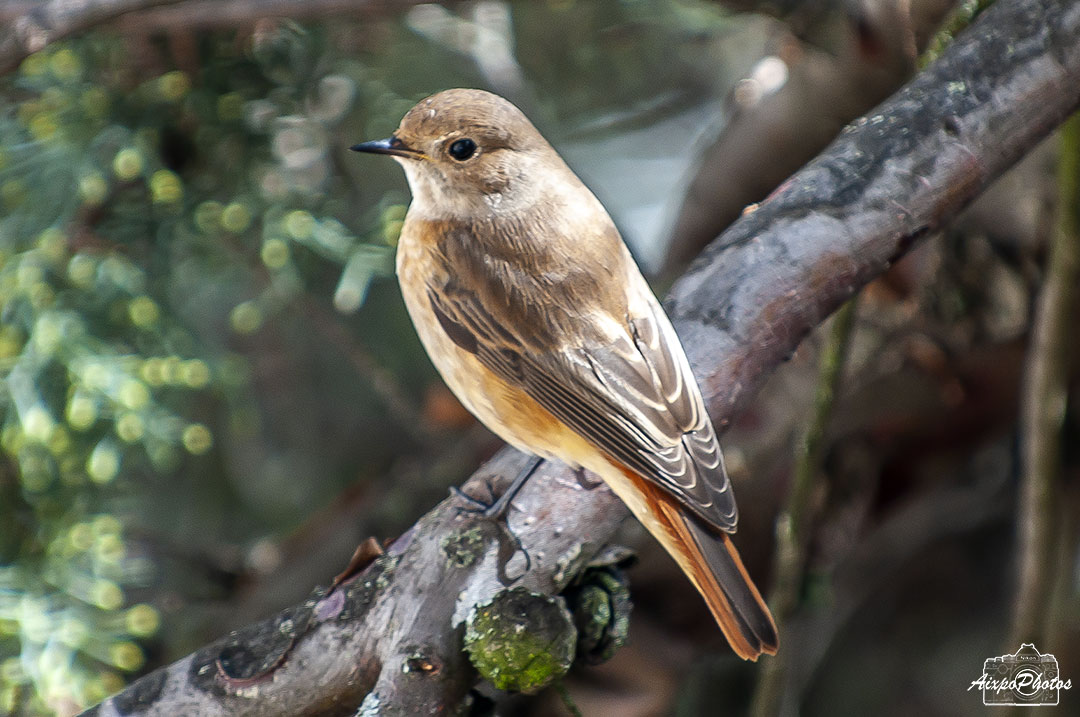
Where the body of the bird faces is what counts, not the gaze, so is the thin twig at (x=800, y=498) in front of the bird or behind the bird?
behind

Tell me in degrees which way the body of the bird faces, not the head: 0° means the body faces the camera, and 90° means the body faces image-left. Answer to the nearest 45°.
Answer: approximately 90°

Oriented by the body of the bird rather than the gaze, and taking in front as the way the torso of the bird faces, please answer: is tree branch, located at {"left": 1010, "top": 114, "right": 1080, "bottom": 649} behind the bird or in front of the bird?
behind
